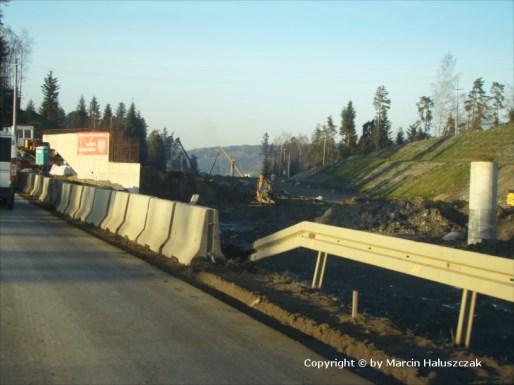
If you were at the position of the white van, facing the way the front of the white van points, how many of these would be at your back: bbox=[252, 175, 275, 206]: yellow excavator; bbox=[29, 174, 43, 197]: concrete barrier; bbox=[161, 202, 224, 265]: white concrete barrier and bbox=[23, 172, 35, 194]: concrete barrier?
1

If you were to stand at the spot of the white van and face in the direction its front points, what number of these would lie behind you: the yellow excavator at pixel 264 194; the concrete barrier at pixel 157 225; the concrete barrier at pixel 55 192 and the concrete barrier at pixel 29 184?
1

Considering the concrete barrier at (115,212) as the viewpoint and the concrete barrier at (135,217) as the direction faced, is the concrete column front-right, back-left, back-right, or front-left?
front-left

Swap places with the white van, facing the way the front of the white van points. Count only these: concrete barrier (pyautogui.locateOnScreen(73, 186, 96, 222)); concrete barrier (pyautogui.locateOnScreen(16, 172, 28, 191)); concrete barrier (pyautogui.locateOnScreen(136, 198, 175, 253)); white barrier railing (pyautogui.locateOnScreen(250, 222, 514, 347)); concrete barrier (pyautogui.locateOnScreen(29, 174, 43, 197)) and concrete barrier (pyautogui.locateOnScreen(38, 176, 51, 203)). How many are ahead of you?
3

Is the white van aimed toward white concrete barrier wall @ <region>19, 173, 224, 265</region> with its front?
no
